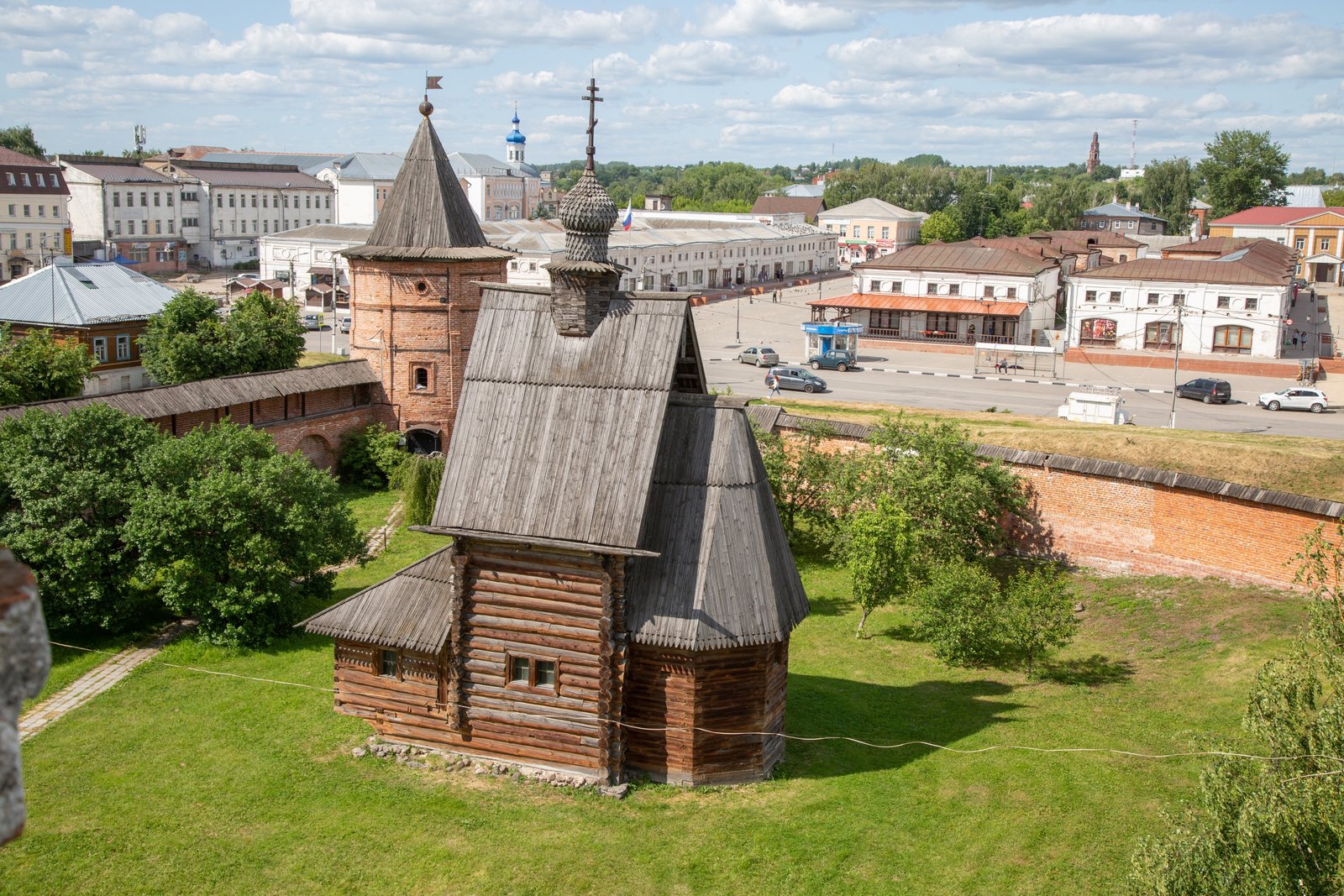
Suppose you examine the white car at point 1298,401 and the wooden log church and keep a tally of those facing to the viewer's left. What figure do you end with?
2

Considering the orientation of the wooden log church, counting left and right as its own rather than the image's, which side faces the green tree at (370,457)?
right

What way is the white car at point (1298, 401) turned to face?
to the viewer's left

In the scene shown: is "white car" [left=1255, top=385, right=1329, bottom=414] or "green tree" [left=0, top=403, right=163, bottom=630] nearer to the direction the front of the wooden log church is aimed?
the green tree

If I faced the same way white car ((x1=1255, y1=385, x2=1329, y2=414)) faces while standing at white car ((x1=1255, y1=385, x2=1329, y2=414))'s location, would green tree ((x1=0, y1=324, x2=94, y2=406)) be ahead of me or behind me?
ahead

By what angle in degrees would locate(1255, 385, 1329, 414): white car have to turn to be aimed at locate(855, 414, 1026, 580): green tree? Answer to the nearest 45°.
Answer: approximately 90° to its left

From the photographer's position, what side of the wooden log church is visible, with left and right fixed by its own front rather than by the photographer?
left

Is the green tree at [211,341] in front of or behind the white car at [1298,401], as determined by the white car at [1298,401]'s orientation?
in front

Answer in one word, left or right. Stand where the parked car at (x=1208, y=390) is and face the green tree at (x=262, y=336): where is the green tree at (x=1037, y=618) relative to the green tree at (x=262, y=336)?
left
